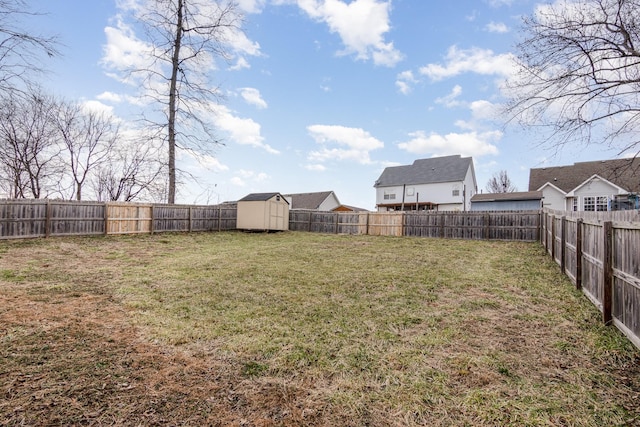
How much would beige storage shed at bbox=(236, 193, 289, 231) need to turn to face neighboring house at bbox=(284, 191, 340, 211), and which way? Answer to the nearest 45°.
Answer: approximately 135° to its left

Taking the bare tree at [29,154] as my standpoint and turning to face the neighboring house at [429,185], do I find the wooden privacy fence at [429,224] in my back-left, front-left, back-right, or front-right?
front-right

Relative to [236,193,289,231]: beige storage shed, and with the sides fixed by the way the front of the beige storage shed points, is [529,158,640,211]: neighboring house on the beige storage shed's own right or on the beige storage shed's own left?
on the beige storage shed's own left

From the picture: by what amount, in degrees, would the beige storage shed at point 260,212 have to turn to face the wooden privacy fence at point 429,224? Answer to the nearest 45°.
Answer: approximately 45° to its left

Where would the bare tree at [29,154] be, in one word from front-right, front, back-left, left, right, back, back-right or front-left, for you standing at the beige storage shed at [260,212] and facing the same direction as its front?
back-right

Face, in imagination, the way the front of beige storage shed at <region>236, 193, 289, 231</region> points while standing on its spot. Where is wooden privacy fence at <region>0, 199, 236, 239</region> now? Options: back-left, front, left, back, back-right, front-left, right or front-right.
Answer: right

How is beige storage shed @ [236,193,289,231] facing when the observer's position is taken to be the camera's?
facing the viewer and to the right of the viewer

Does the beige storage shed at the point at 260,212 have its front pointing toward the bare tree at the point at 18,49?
no

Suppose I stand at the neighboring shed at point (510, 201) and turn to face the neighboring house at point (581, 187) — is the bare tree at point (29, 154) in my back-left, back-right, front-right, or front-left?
back-right

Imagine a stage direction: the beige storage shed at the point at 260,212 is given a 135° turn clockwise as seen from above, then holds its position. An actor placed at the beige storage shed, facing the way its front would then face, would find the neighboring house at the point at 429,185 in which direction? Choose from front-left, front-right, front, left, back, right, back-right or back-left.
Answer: back-right

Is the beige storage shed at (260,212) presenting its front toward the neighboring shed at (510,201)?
no

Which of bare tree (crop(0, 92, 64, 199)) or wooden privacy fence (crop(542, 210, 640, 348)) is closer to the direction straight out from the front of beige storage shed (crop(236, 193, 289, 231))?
the wooden privacy fence
